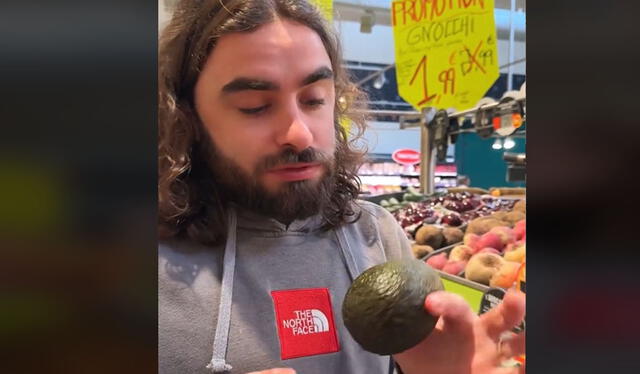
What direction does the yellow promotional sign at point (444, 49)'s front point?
toward the camera
